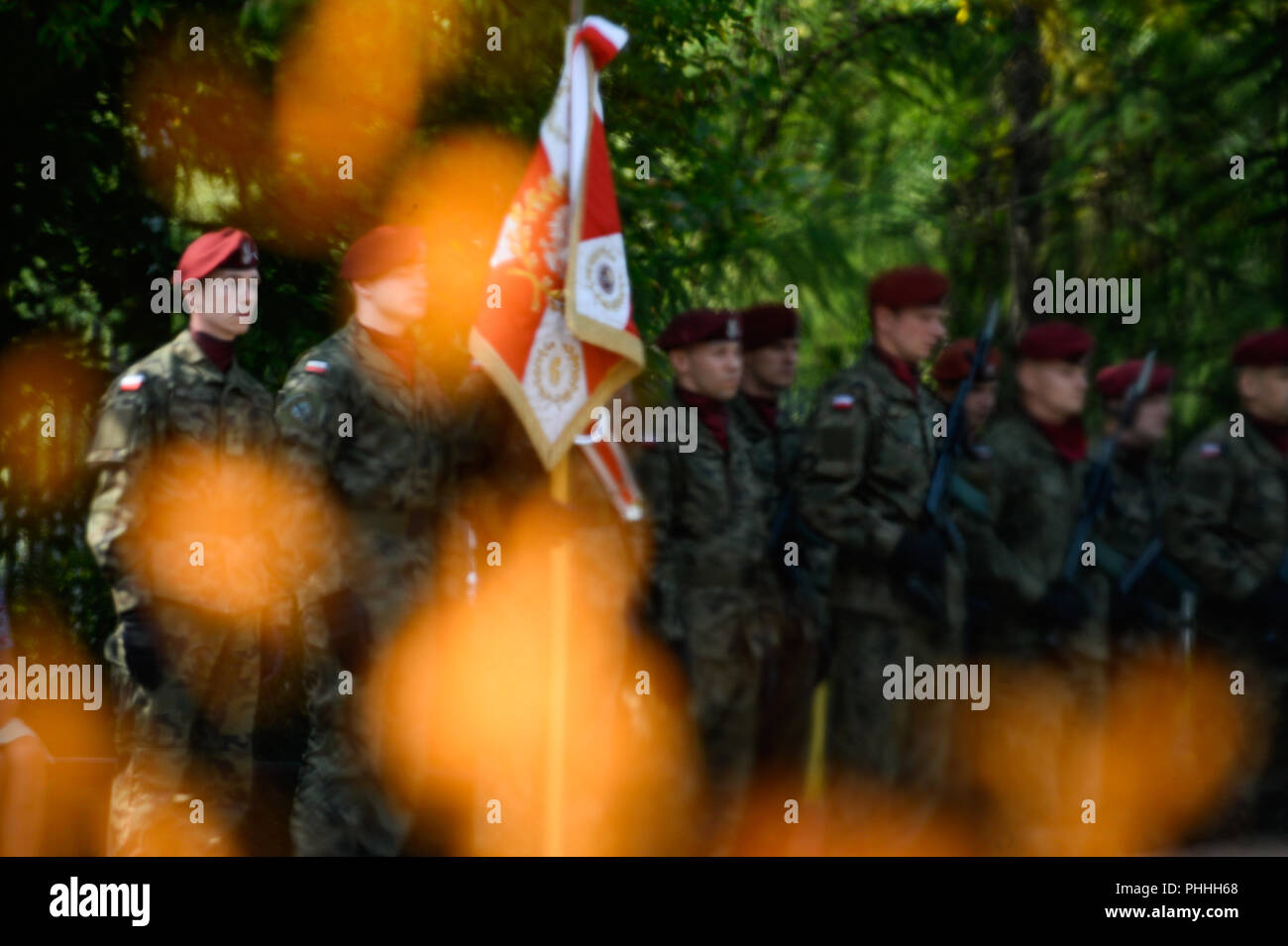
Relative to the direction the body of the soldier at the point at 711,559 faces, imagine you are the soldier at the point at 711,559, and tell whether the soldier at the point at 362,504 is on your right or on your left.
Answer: on your right

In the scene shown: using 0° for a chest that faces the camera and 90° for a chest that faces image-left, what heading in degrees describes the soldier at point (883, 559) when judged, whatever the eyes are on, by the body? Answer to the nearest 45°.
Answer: approximately 315°

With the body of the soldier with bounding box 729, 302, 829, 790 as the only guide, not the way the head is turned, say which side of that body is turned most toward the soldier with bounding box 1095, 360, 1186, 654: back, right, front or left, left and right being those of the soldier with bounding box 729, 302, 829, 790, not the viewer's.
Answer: left

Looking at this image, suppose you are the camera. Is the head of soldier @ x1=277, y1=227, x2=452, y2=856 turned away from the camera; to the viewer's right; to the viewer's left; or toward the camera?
to the viewer's right

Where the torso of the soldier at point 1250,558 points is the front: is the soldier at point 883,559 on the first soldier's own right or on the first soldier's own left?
on the first soldier's own right

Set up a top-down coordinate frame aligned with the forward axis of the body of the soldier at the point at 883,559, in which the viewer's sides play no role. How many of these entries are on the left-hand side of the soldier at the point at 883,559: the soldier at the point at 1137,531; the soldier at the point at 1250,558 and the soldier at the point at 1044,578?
3

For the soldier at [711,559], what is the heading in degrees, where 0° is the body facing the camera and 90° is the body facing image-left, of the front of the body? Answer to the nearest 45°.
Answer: approximately 315°

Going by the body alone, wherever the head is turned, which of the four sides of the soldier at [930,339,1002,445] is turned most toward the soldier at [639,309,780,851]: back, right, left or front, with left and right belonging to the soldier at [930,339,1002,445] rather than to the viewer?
right
